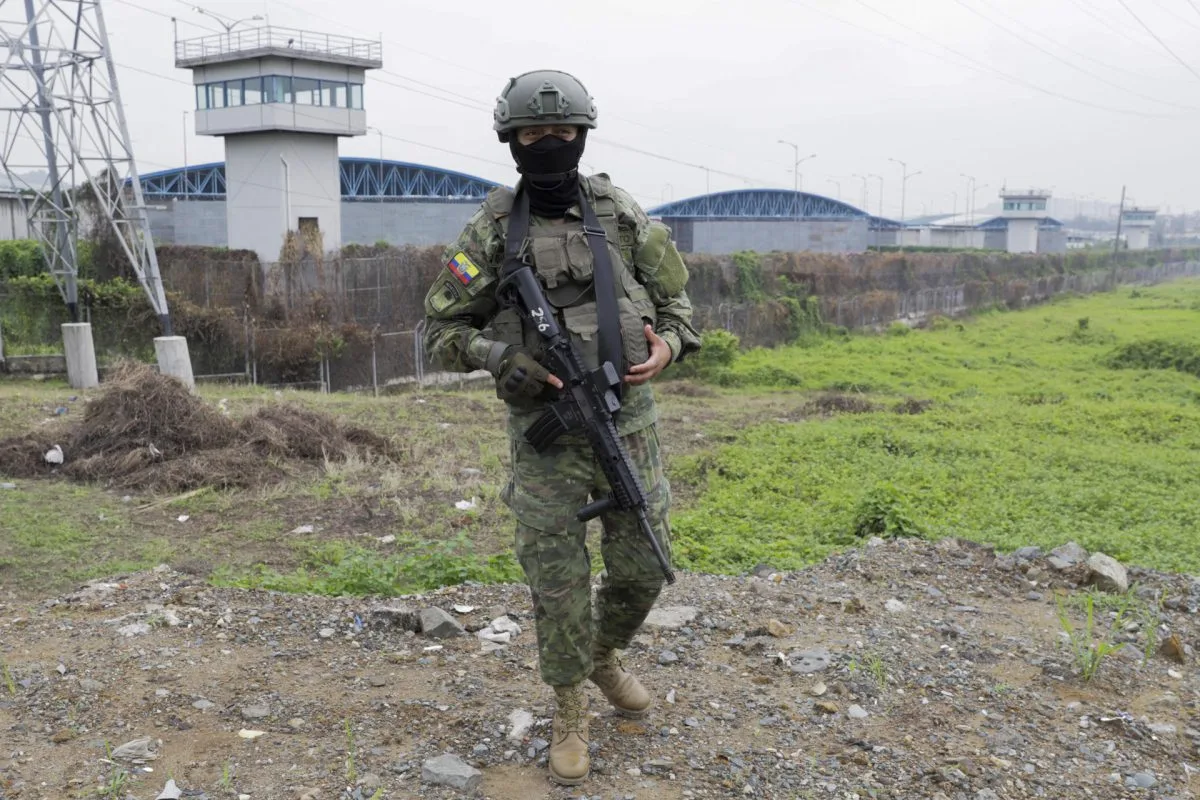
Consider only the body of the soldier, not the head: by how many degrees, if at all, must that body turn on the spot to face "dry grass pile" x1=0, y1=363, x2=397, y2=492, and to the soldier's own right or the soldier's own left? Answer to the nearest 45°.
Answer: approximately 135° to the soldier's own right

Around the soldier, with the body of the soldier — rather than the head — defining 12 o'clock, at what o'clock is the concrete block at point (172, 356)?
The concrete block is roughly at 5 o'clock from the soldier.

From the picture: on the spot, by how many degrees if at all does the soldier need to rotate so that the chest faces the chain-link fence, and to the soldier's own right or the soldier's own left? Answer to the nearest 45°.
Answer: approximately 180°

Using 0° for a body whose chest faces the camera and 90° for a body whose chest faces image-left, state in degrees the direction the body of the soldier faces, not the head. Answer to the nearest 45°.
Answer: approximately 0°

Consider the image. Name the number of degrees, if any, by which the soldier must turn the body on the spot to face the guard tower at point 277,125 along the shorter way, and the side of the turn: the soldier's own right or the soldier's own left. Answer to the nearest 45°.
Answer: approximately 180°

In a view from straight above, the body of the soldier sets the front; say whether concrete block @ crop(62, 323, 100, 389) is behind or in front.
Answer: behind
